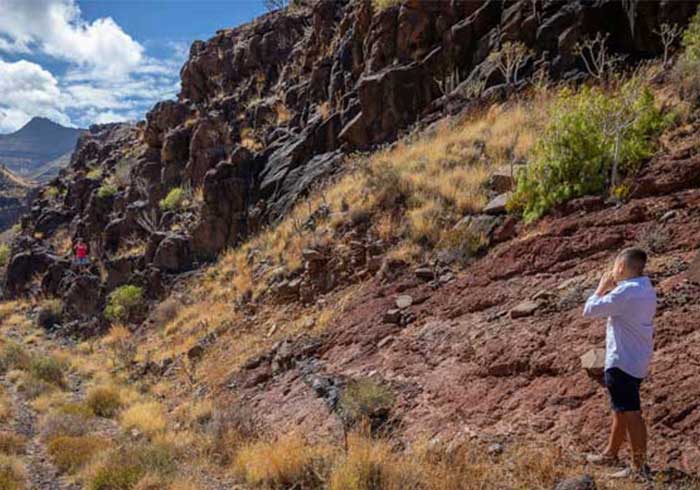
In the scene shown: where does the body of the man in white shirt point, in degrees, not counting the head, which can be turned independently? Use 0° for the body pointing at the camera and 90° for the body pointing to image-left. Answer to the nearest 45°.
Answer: approximately 90°

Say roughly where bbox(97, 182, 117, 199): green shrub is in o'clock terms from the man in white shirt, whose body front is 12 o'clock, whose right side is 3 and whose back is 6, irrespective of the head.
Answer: The green shrub is roughly at 1 o'clock from the man in white shirt.

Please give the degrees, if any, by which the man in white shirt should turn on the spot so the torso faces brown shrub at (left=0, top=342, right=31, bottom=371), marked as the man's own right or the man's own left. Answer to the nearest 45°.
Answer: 0° — they already face it

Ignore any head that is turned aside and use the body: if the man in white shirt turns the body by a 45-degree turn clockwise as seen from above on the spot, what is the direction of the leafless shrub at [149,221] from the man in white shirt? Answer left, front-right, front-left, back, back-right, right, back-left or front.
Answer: front

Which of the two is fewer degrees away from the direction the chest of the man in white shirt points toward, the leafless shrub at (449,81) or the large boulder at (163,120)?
the large boulder

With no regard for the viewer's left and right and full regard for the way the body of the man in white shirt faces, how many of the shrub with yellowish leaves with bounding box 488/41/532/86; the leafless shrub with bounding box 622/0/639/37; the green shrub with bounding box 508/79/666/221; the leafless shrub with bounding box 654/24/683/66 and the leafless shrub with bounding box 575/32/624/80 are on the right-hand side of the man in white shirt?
5

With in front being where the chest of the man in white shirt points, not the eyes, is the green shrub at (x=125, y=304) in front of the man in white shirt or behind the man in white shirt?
in front

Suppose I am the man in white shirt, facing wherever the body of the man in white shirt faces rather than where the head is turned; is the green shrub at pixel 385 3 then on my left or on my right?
on my right

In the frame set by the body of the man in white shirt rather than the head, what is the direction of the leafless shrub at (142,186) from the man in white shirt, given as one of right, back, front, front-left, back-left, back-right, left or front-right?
front-right

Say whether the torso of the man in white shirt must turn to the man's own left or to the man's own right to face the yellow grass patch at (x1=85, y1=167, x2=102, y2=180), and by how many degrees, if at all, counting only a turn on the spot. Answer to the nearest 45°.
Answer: approximately 45° to the man's own right

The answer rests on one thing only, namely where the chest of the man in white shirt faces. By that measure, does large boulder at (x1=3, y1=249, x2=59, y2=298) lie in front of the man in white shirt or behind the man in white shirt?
in front

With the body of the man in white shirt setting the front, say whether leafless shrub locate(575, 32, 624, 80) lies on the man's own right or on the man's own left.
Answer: on the man's own right

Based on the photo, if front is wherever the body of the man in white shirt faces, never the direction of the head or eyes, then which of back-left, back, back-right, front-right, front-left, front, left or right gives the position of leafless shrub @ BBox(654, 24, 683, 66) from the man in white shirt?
right

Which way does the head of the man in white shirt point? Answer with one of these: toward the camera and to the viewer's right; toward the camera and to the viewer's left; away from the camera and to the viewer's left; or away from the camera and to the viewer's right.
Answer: away from the camera and to the viewer's left

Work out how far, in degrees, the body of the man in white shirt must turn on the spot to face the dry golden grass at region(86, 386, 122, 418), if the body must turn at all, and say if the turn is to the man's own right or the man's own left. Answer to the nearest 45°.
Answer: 0° — they already face it
